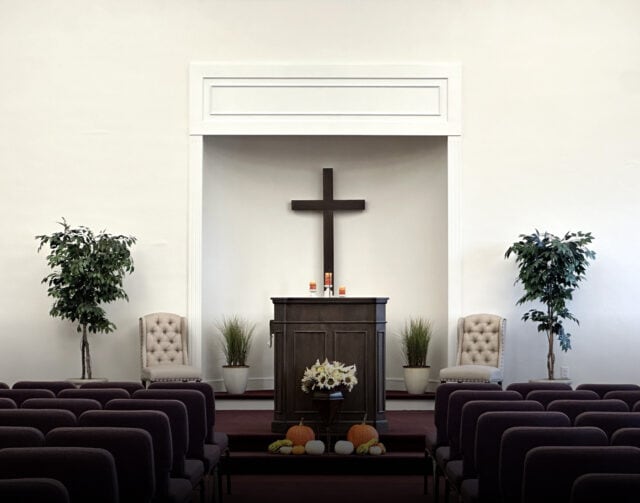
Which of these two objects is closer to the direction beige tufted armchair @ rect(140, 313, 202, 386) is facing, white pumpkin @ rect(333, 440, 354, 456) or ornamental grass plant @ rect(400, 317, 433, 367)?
the white pumpkin

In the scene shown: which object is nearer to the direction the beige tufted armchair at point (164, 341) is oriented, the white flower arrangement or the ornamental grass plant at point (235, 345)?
the white flower arrangement

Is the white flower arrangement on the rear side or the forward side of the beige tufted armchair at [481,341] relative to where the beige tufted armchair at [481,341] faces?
on the forward side

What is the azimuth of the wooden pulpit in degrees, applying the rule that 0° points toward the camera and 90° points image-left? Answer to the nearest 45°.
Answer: approximately 0°

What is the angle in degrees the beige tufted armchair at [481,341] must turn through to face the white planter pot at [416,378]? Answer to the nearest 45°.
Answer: approximately 90° to its right

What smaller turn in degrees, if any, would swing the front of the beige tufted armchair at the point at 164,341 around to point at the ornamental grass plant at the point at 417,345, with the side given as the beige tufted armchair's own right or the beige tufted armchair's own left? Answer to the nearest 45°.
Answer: approximately 45° to the beige tufted armchair's own left

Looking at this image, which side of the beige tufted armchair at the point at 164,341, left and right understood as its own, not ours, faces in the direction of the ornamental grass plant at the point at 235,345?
left

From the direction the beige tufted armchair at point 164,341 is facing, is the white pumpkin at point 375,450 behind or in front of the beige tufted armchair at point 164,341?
in front

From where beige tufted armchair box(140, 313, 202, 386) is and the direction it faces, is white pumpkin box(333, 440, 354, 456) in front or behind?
in front
